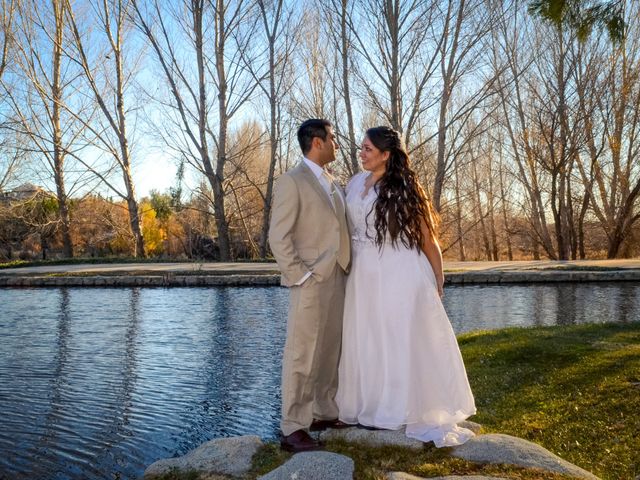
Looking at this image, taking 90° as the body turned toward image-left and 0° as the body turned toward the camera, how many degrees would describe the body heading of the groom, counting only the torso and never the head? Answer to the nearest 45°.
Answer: approximately 315°

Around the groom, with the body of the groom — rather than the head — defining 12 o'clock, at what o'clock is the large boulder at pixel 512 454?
The large boulder is roughly at 11 o'clock from the groom.

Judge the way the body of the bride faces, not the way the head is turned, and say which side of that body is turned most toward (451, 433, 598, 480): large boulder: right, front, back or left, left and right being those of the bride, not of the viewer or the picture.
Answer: left

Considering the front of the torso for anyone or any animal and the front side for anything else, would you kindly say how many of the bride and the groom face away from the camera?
0

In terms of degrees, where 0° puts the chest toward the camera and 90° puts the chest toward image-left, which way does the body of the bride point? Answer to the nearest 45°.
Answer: approximately 45°

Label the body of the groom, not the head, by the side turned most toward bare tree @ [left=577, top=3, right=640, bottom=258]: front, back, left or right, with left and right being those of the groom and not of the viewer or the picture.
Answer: left

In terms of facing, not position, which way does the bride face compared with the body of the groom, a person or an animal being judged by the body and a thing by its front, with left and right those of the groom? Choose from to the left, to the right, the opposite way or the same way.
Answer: to the right

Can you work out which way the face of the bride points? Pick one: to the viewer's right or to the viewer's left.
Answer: to the viewer's left

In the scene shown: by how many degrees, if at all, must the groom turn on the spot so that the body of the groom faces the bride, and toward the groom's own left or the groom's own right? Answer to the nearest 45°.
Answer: approximately 45° to the groom's own left
